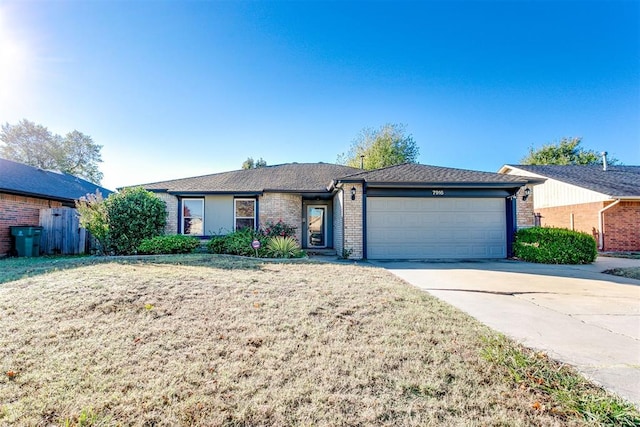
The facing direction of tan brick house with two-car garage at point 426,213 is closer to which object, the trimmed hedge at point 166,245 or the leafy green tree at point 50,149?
the trimmed hedge

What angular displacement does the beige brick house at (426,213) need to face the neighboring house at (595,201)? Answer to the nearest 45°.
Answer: approximately 135° to its left

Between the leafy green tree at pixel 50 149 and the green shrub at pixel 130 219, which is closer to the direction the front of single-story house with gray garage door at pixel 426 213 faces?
the green shrub

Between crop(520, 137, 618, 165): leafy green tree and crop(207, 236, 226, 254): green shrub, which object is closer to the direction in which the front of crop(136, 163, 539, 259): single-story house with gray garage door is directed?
the green shrub

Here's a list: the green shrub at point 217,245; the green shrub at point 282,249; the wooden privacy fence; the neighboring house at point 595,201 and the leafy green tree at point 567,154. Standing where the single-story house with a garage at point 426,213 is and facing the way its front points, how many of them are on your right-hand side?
3

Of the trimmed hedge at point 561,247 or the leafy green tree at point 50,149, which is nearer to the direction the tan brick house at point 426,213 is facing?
the trimmed hedge

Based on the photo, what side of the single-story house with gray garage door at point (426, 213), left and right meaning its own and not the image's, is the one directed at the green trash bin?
right

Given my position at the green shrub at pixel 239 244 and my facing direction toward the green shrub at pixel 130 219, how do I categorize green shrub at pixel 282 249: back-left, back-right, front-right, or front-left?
back-left

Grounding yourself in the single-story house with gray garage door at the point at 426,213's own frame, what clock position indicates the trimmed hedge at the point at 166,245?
The trimmed hedge is roughly at 3 o'clock from the single-story house with gray garage door.

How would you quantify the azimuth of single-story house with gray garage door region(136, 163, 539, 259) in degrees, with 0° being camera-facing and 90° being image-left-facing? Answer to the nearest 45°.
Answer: approximately 0°

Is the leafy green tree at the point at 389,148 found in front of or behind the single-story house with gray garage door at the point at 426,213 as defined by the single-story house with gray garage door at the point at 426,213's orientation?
behind
